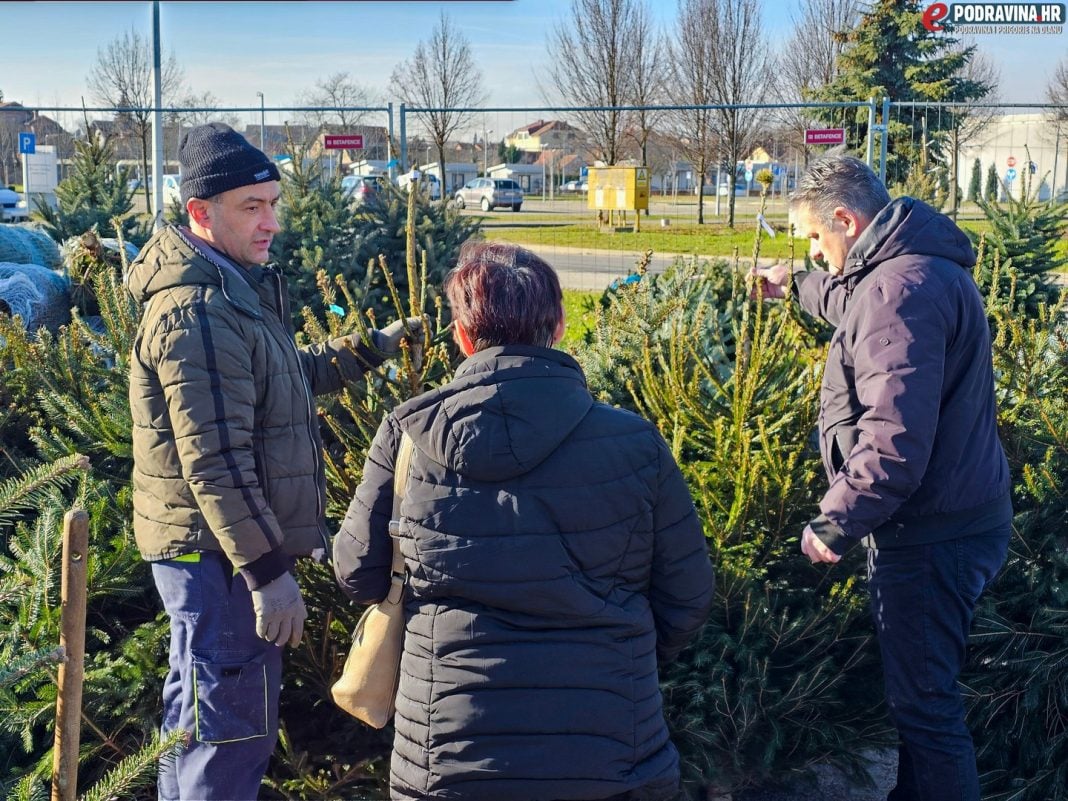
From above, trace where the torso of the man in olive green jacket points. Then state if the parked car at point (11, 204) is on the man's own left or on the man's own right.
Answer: on the man's own left

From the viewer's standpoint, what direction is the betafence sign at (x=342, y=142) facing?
toward the camera

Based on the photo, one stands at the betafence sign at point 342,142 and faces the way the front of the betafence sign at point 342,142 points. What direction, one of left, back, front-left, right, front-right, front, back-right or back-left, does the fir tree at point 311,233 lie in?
front

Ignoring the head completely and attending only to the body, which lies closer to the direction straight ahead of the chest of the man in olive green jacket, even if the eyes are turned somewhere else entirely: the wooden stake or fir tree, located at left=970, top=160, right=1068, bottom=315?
the fir tree

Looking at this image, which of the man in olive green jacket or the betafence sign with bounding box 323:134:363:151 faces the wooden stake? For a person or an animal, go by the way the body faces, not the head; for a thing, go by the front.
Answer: the betafence sign

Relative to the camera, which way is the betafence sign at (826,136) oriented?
toward the camera

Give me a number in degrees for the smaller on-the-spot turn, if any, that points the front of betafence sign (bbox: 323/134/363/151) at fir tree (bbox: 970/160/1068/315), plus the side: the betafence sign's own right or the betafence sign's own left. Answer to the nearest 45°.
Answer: approximately 45° to the betafence sign's own left

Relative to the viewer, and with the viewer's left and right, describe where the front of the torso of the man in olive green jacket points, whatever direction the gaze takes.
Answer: facing to the right of the viewer

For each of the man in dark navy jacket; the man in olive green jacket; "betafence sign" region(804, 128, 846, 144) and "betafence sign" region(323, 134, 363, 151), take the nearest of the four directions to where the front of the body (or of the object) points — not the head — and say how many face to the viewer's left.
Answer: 1

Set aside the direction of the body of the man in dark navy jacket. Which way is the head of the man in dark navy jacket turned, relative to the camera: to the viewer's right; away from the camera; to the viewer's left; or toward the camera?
to the viewer's left

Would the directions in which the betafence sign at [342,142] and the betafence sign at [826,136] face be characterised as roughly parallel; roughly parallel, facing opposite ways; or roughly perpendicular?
roughly parallel

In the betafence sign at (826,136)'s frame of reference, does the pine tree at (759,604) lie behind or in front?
in front

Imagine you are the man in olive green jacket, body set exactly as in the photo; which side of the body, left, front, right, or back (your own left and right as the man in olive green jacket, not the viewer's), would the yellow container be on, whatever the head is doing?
left

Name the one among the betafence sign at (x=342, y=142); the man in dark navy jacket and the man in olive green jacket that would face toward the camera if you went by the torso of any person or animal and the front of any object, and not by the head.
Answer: the betafence sign

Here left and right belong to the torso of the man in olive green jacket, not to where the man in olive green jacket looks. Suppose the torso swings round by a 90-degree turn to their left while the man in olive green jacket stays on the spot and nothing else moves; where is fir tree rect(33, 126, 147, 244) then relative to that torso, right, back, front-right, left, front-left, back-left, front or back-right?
front

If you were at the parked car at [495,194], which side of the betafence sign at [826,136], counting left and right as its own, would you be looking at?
back
